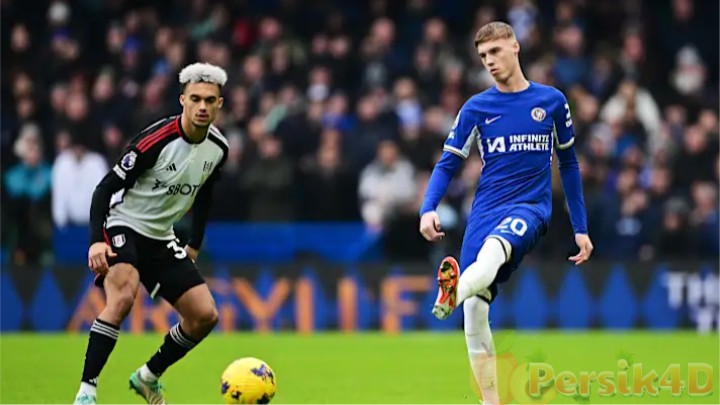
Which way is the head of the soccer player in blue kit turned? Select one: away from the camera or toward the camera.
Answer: toward the camera

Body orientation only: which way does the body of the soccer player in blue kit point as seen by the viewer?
toward the camera
